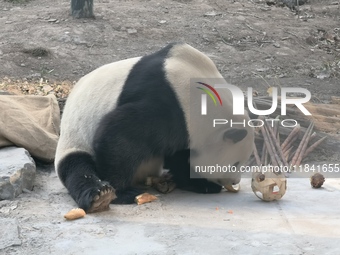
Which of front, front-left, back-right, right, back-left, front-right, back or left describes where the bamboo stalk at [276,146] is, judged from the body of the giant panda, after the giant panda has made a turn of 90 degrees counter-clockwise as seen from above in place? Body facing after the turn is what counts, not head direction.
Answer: front-right

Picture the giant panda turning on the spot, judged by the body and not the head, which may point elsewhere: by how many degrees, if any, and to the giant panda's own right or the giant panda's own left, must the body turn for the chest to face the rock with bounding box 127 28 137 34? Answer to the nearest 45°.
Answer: approximately 90° to the giant panda's own left

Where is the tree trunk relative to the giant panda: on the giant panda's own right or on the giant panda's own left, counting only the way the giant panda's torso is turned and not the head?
on the giant panda's own left

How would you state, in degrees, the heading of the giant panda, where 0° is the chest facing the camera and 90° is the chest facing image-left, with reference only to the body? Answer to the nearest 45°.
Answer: approximately 270°

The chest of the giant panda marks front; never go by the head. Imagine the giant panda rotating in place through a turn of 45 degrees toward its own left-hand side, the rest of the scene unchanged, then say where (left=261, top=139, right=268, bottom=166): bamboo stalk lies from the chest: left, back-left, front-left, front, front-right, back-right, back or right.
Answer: front

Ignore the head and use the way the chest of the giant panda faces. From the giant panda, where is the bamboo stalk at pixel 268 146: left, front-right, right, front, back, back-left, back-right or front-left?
front-left

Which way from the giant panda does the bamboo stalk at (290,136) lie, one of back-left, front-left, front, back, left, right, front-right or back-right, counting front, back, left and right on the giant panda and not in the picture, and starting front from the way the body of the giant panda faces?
front-left

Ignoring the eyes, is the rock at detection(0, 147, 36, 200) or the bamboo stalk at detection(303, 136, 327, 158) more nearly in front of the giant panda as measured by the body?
the bamboo stalk

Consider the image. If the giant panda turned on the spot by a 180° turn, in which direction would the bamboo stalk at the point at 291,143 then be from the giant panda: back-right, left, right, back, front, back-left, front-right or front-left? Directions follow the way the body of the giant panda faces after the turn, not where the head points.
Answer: back-right

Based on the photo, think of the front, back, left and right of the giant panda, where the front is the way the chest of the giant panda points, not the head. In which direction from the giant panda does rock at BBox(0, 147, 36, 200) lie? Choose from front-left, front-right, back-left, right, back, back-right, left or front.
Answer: back

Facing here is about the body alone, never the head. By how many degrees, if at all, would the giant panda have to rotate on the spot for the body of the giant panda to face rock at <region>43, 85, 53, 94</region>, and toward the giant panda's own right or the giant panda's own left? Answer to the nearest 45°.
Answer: approximately 90° to the giant panda's own left

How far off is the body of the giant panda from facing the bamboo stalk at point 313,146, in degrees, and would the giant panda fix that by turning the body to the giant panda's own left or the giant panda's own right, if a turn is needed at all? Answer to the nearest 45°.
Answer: approximately 45° to the giant panda's own left
